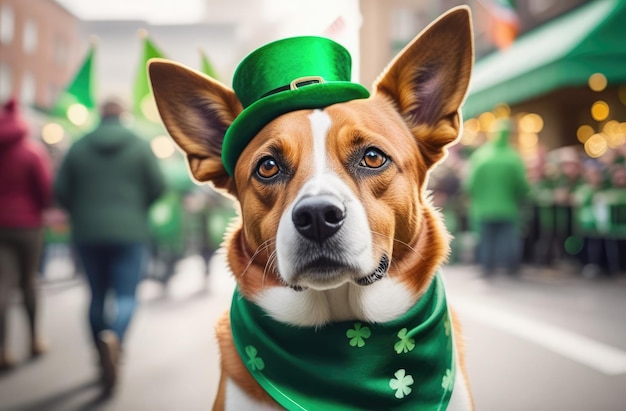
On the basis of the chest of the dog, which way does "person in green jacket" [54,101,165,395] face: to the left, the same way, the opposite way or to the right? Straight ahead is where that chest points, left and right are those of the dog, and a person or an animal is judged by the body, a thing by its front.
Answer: the opposite way

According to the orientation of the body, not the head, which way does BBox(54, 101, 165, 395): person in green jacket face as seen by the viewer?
away from the camera

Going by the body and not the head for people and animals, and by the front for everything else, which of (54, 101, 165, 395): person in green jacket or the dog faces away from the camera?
the person in green jacket

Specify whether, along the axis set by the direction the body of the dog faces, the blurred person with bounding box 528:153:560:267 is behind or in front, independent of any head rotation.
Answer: behind
